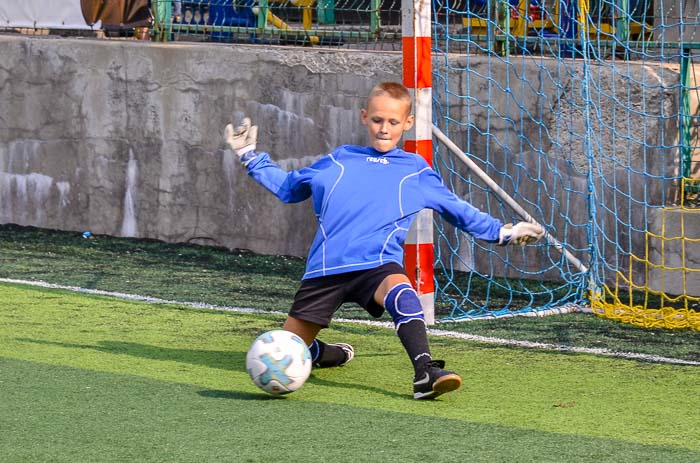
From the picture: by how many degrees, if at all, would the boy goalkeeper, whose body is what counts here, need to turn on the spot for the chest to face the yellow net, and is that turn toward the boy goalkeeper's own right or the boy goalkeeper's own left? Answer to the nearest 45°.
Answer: approximately 135° to the boy goalkeeper's own left

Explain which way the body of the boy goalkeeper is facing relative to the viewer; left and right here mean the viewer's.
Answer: facing the viewer

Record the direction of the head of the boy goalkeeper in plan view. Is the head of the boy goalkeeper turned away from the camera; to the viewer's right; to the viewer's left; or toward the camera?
toward the camera
